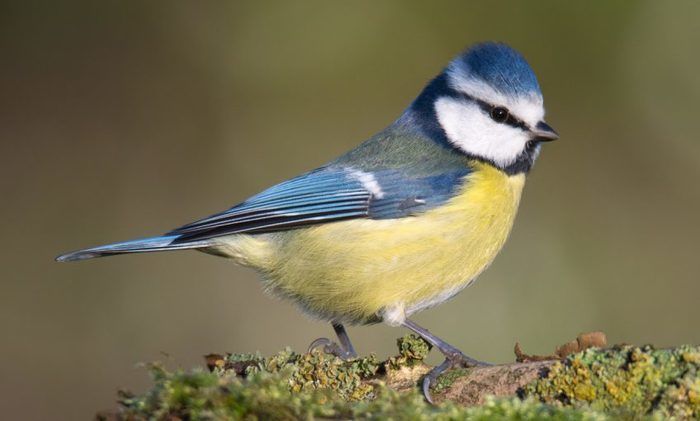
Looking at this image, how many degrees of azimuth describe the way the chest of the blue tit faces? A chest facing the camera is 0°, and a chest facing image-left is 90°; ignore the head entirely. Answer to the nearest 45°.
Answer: approximately 270°
